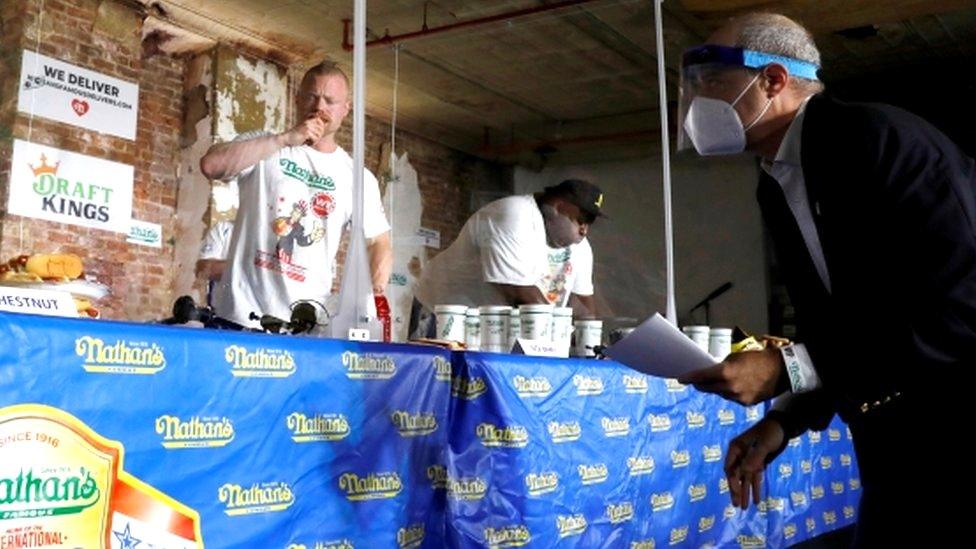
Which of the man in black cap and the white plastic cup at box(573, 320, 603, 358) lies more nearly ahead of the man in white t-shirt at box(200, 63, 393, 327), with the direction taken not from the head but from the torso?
the white plastic cup

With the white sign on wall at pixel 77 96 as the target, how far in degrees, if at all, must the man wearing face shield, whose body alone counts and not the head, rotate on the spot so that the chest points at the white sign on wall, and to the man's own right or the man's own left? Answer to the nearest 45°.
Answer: approximately 45° to the man's own right

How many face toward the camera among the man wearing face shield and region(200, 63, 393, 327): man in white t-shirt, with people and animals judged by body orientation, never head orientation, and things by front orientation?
1

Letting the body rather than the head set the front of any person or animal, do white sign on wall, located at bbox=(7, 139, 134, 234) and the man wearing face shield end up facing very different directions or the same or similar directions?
very different directions

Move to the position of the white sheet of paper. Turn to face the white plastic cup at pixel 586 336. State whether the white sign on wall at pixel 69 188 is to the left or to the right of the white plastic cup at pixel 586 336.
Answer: left

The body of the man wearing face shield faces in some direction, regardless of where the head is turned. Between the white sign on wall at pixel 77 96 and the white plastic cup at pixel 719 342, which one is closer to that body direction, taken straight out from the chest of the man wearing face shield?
the white sign on wall

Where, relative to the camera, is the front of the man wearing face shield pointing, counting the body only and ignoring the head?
to the viewer's left

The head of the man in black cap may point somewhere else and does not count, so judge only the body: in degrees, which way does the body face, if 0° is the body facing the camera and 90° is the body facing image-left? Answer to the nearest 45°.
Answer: approximately 315°
